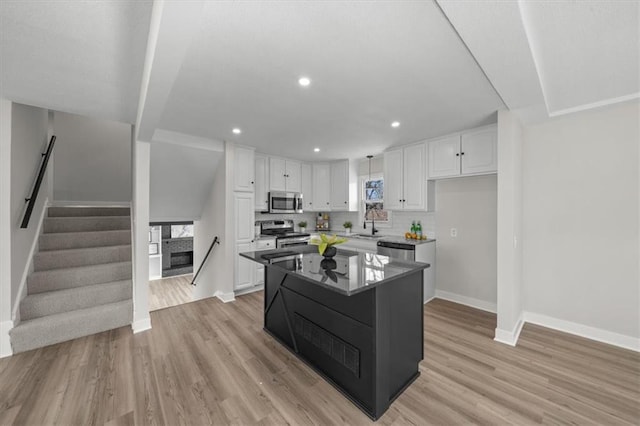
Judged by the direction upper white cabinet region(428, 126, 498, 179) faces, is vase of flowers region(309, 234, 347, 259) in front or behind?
in front

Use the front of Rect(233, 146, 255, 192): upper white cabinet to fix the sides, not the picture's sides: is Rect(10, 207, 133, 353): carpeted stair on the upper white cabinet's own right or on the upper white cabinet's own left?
on the upper white cabinet's own right

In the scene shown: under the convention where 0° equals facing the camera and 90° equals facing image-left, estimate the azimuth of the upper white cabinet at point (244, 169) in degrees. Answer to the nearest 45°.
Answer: approximately 315°

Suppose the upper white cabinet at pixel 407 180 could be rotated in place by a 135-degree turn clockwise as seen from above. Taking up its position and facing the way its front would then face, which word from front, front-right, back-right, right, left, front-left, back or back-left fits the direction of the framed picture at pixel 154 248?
left

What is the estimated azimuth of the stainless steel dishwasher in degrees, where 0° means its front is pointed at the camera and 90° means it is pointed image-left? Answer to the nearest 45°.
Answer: approximately 45°

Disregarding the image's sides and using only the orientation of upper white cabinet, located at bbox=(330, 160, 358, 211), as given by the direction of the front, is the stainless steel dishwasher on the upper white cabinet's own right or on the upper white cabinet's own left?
on the upper white cabinet's own left

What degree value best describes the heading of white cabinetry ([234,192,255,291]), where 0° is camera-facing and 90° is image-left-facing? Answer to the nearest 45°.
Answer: approximately 315°

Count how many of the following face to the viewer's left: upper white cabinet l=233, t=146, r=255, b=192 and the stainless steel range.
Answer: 0

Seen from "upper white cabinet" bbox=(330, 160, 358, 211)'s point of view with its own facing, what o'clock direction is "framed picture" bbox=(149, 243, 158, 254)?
The framed picture is roughly at 2 o'clock from the upper white cabinet.

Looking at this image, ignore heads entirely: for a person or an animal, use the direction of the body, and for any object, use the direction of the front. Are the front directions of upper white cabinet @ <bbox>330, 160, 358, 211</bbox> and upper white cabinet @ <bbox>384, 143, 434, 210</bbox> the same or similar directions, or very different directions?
same or similar directions

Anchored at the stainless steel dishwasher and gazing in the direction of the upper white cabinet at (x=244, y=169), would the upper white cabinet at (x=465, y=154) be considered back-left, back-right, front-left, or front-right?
back-left

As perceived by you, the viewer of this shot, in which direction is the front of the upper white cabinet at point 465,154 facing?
facing the viewer and to the left of the viewer

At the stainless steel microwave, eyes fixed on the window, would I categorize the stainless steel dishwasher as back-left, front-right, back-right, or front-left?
front-right

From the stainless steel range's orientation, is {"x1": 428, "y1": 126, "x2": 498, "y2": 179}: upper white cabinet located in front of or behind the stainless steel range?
in front

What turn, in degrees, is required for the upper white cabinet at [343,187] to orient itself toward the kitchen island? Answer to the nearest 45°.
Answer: approximately 45° to its left
